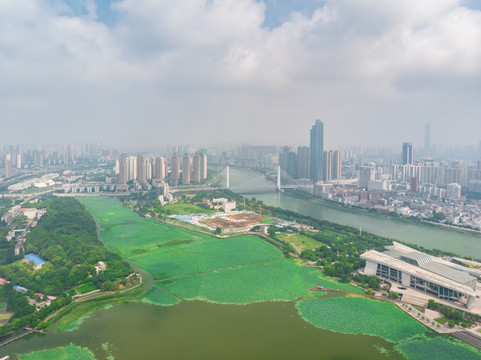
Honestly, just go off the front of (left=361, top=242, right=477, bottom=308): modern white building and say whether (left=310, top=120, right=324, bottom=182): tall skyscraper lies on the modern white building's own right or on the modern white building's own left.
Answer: on the modern white building's own right

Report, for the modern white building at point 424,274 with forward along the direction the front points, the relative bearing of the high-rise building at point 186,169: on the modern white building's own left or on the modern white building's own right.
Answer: on the modern white building's own right

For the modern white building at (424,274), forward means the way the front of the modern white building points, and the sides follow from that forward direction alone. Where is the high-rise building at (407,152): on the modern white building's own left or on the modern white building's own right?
on the modern white building's own right

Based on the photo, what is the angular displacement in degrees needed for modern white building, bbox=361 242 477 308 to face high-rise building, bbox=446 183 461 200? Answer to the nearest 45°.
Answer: approximately 135° to its right

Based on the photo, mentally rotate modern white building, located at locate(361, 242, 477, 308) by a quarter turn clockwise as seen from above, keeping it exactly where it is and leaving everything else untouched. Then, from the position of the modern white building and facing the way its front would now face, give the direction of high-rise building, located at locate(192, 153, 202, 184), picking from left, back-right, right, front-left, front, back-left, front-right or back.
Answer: front

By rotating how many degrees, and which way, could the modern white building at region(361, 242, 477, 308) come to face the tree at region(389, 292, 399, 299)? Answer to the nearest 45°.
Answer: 0° — it already faces it

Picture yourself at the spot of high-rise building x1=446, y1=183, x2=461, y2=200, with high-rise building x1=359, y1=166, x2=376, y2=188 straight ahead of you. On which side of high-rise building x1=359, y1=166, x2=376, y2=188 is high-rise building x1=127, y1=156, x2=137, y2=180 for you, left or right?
left

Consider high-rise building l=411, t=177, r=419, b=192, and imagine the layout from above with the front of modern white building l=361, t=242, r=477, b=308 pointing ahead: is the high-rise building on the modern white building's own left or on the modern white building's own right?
on the modern white building's own right

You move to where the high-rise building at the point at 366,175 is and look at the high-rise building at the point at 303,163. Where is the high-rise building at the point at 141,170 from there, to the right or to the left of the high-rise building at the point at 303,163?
left

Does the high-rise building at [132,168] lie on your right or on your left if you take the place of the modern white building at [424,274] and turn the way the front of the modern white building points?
on your right

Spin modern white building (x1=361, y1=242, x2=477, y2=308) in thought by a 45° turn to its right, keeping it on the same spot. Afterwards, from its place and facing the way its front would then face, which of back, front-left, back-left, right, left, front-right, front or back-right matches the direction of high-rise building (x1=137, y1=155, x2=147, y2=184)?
front-right

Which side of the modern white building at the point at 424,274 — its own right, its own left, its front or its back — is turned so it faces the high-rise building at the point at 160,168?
right

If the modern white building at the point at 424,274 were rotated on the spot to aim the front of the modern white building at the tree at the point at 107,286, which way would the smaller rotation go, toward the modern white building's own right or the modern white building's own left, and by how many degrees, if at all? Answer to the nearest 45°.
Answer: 0° — it already faces it

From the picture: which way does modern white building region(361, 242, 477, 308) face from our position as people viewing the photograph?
facing the viewer and to the left of the viewer
